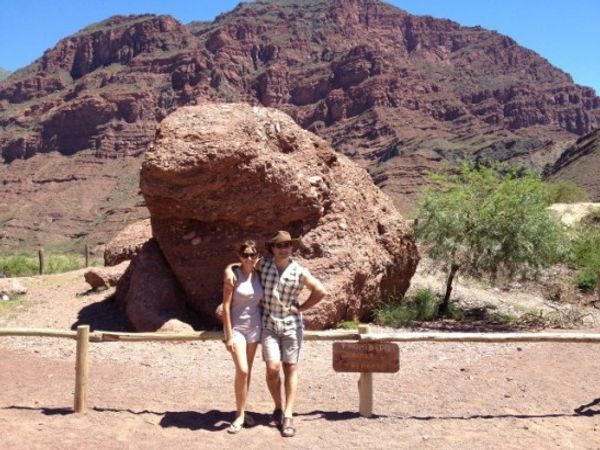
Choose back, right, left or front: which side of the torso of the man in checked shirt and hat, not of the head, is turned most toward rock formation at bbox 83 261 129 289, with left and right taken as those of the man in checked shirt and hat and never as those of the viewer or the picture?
back

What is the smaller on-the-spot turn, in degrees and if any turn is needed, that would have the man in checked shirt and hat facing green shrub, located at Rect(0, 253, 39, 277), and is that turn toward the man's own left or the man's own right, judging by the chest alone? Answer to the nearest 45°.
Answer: approximately 135° to the man's own right

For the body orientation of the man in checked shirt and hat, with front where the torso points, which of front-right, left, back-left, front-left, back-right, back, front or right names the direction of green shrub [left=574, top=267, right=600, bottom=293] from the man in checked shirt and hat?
back-left

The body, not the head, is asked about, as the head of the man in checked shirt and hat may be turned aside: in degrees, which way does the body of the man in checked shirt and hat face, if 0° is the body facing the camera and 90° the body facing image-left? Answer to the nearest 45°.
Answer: approximately 0°

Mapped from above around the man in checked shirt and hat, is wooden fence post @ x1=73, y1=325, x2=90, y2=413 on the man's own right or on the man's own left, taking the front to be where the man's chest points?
on the man's own right
